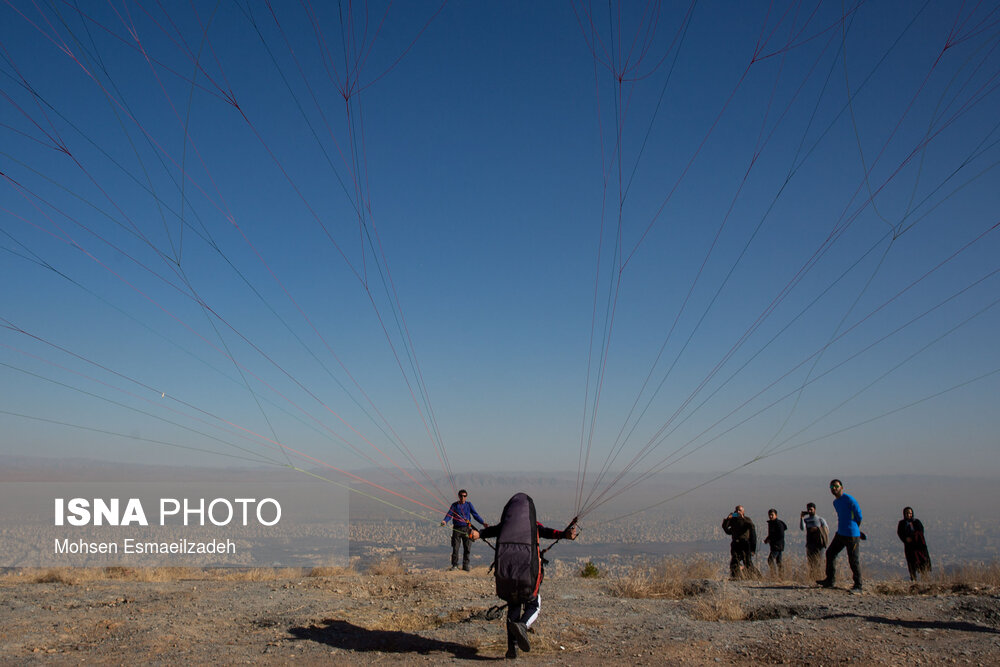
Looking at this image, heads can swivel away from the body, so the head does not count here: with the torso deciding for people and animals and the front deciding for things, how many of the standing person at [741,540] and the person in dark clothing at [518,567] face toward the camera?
1

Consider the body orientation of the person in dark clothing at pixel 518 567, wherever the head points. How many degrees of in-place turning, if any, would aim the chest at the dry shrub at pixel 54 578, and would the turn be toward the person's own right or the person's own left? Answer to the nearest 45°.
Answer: approximately 45° to the person's own left

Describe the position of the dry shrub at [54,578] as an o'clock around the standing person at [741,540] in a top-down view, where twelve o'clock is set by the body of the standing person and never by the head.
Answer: The dry shrub is roughly at 2 o'clock from the standing person.

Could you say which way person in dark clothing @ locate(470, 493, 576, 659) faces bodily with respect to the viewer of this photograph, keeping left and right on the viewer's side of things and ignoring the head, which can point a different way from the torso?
facing away from the viewer

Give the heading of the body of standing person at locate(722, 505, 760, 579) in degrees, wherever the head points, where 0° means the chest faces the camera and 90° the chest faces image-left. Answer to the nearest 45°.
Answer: approximately 0°

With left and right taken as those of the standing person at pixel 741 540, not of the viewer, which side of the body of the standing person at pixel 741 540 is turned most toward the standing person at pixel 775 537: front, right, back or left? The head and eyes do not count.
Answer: left

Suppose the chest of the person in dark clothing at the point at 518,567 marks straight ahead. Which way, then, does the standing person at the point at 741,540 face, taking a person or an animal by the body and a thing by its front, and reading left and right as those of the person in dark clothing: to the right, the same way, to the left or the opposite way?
the opposite way
